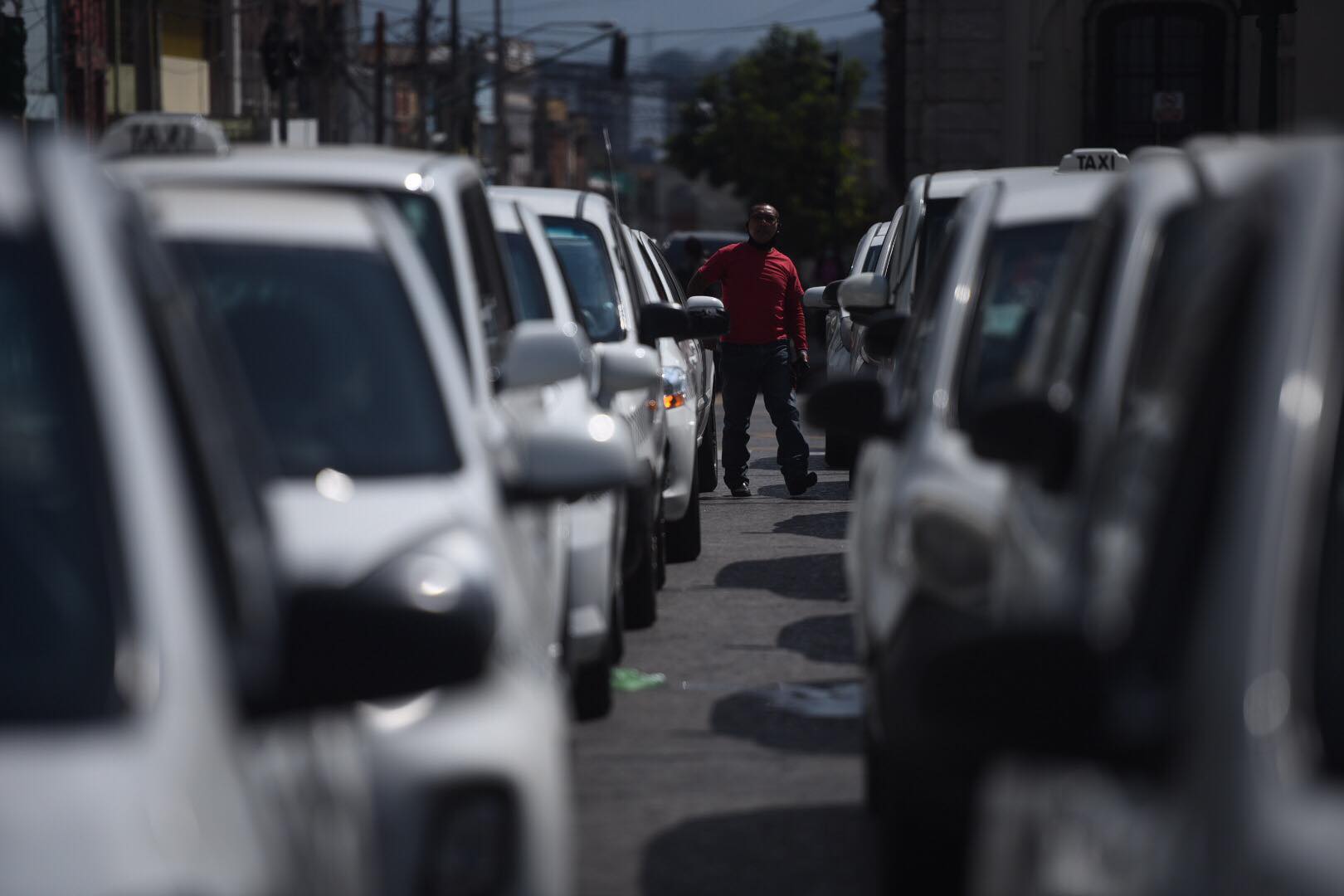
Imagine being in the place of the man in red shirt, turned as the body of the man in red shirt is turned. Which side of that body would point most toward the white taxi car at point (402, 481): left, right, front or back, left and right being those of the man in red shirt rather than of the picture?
front

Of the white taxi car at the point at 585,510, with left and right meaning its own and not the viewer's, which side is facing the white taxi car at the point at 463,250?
front

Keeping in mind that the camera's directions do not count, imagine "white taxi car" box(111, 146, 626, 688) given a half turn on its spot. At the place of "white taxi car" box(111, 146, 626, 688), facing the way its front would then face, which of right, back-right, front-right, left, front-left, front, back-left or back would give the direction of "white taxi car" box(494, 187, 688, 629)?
front

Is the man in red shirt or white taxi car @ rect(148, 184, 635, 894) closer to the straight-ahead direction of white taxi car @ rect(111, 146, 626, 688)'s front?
the white taxi car

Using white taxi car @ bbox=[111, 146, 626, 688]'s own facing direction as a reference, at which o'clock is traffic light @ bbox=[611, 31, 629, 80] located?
The traffic light is roughly at 6 o'clock from the white taxi car.

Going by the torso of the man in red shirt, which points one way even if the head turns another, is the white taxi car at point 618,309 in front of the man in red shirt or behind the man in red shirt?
in front

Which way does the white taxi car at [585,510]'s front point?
toward the camera

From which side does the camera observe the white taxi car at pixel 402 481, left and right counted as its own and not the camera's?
front

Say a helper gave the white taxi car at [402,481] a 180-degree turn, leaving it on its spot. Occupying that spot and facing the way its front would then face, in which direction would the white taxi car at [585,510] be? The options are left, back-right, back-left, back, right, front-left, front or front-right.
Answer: front

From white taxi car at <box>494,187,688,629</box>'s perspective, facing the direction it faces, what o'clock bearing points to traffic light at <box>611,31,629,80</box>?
The traffic light is roughly at 6 o'clock from the white taxi car.

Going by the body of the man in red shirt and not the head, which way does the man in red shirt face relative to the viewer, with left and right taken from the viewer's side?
facing the viewer

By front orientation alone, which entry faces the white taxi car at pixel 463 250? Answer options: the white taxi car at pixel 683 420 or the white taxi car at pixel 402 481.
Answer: the white taxi car at pixel 683 420

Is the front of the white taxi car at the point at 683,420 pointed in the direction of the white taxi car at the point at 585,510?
yes

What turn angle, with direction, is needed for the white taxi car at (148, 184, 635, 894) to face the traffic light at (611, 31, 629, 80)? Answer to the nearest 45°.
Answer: approximately 180°
